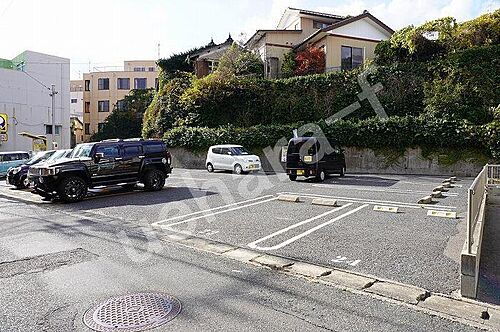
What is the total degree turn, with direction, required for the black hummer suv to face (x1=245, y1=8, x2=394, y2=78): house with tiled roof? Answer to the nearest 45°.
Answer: approximately 180°

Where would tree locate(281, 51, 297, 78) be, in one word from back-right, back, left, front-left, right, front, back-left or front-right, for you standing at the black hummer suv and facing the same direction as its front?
back

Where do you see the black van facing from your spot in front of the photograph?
facing away from the viewer and to the right of the viewer

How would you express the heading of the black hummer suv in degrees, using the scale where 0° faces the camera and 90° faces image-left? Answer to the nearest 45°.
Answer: approximately 45°

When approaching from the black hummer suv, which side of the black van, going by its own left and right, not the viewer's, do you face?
back

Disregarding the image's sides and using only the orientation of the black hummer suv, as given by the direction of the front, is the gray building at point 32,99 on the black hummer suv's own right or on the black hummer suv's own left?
on the black hummer suv's own right

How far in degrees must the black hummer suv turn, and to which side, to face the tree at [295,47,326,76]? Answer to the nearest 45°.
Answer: approximately 180°

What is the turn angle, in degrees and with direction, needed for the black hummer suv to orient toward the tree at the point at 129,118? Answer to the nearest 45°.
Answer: approximately 135° to its right
